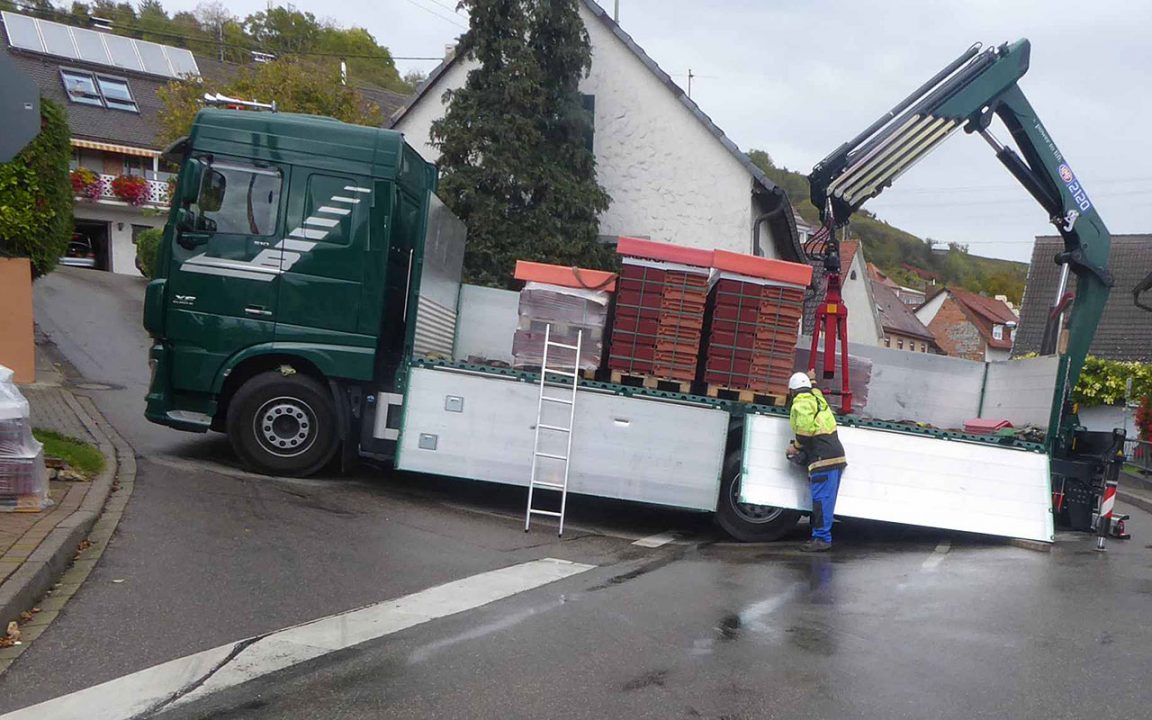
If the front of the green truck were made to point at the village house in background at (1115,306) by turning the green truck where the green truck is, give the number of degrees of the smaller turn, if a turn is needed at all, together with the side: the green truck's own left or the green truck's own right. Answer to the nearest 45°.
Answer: approximately 135° to the green truck's own right

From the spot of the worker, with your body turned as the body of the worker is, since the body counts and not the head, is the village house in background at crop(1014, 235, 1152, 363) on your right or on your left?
on your right

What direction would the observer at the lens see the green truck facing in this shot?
facing to the left of the viewer

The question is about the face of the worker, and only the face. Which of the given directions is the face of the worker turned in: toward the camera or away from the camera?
away from the camera

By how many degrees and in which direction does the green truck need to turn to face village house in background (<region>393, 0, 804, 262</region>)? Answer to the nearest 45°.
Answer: approximately 90° to its right

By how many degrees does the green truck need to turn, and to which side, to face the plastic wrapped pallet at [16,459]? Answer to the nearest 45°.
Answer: approximately 45° to its left
